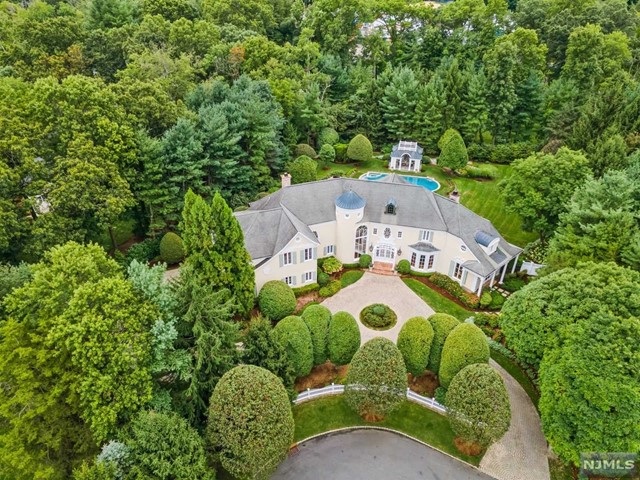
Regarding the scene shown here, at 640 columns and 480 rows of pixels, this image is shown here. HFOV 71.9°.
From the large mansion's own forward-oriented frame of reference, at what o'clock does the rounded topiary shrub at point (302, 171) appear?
The rounded topiary shrub is roughly at 5 o'clock from the large mansion.

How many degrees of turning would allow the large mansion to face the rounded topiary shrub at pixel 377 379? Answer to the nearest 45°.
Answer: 0° — it already faces it

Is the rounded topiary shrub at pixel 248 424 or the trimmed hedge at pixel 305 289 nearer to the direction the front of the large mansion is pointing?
the rounded topiary shrub

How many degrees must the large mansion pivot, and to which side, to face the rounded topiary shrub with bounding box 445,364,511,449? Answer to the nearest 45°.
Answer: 0° — it already faces it

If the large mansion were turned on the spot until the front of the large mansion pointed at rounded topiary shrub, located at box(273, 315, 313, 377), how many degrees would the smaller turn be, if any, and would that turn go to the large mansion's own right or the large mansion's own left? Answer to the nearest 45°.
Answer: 0° — it already faces it

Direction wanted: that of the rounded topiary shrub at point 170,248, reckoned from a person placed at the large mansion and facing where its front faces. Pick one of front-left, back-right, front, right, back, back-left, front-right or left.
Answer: right

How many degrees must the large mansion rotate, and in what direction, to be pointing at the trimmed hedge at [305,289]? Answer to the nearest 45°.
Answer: approximately 45° to its right

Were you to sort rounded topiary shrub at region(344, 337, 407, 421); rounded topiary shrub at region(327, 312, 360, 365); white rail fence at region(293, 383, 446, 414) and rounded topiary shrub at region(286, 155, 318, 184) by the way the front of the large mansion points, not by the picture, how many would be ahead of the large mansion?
3
